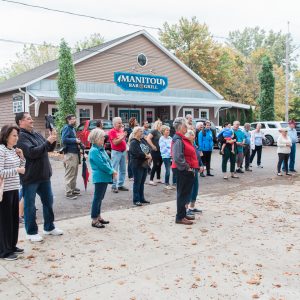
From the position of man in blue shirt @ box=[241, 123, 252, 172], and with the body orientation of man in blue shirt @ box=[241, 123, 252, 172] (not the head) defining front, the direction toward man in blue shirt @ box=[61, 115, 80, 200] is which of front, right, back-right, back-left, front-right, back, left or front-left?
right

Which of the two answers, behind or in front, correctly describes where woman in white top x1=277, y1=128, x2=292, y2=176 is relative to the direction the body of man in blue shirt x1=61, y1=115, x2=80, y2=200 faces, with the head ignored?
in front

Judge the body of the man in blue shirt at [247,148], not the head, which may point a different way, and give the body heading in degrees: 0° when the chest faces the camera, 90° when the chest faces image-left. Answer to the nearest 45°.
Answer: approximately 315°

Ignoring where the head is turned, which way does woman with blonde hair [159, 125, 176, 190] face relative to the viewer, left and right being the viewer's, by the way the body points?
facing the viewer and to the right of the viewer

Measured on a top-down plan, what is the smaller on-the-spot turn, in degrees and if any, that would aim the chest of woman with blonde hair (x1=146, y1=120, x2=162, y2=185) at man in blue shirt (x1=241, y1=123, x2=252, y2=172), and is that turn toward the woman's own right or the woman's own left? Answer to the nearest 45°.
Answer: approximately 90° to the woman's own left

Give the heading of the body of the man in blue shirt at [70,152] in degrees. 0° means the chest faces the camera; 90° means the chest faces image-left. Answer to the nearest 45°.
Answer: approximately 270°

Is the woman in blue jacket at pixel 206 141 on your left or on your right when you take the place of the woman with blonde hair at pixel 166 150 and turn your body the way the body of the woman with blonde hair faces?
on your left

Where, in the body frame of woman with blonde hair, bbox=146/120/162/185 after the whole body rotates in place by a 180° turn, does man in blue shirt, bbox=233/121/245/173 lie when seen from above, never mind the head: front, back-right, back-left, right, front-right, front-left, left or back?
right

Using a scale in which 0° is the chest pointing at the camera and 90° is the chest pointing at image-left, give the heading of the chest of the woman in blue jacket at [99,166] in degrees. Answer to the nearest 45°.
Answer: approximately 270°

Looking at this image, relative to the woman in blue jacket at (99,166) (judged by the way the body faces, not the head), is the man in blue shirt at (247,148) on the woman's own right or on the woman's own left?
on the woman's own left

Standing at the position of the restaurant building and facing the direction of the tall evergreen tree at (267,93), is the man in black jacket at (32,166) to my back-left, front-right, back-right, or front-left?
back-right

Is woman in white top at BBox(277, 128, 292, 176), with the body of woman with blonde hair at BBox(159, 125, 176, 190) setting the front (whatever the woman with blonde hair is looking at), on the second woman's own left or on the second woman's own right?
on the second woman's own left

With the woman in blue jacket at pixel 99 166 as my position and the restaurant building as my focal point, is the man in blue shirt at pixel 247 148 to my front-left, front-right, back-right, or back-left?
front-right

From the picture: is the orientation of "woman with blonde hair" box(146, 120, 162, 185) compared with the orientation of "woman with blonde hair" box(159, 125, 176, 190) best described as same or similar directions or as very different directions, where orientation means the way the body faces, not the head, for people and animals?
same or similar directions
